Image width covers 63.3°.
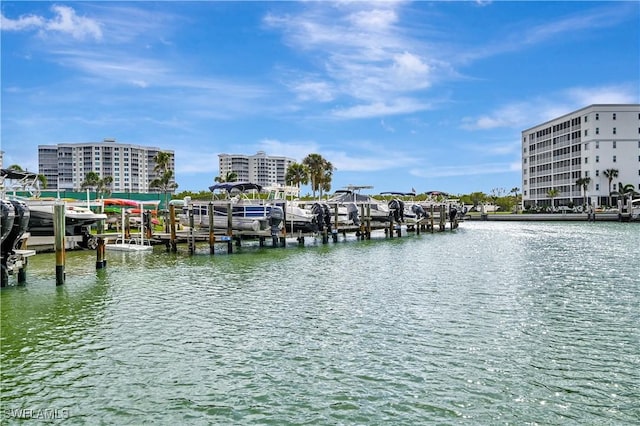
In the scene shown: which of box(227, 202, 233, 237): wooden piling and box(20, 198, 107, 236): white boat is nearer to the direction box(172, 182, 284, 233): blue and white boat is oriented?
the white boat

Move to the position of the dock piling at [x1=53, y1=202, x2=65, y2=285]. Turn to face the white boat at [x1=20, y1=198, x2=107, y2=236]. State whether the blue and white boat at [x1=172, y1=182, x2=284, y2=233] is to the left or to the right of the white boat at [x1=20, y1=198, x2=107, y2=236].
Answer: right

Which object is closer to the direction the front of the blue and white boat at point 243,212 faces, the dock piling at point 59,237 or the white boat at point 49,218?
the white boat

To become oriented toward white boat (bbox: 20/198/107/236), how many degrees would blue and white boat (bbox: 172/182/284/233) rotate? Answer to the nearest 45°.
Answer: approximately 45° to its left

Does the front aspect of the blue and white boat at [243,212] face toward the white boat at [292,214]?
no

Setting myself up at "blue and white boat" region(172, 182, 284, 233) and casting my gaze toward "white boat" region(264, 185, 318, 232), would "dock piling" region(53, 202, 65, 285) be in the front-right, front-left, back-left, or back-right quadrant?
back-right

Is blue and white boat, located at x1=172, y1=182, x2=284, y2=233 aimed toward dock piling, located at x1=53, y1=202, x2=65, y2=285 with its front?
no

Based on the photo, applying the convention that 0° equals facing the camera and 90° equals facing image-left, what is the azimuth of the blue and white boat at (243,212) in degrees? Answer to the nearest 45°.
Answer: approximately 135°

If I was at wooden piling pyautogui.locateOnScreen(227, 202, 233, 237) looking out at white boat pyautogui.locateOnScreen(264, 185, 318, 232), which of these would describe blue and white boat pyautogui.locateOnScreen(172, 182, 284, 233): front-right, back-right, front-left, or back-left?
front-left

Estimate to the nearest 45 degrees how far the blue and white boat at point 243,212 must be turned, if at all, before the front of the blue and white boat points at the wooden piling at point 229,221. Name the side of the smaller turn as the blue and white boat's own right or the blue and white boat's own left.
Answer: approximately 135° to the blue and white boat's own left
